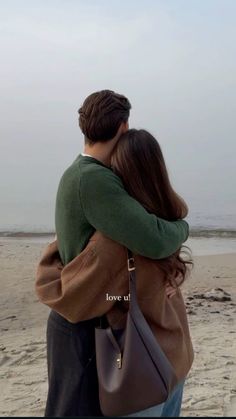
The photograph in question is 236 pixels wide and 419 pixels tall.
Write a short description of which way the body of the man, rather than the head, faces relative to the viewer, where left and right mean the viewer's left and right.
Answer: facing away from the viewer and to the right of the viewer

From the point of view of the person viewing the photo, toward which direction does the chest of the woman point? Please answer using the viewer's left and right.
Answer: facing away from the viewer and to the left of the viewer

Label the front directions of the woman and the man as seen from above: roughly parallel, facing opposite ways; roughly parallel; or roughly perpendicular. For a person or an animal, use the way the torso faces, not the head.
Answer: roughly perpendicular
